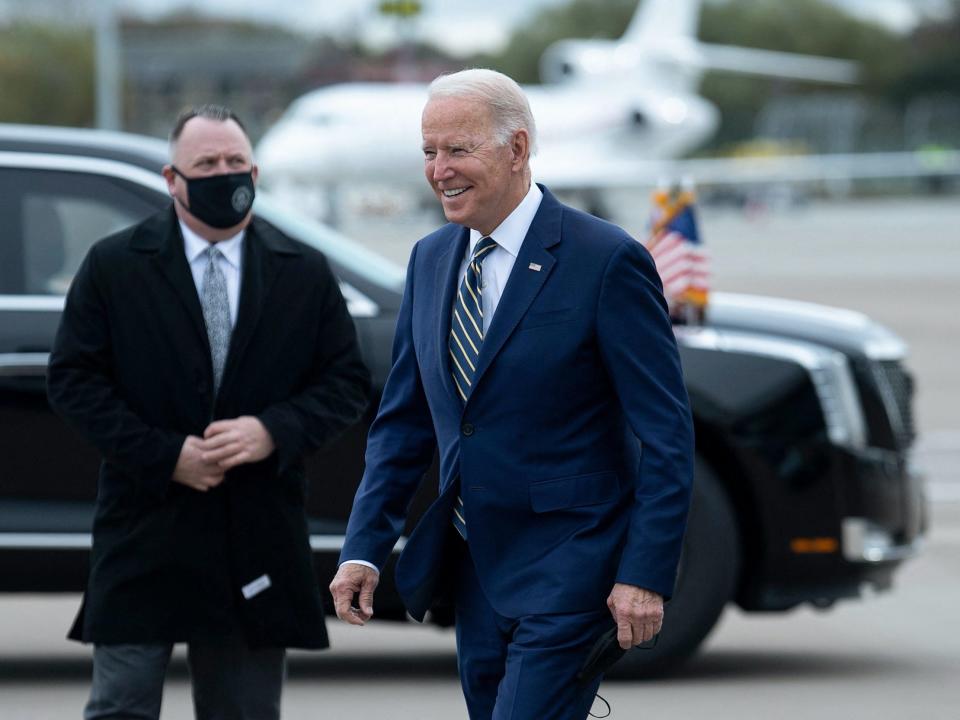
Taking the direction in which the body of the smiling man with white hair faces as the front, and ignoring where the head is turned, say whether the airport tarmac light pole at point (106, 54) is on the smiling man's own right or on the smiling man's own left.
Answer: on the smiling man's own right

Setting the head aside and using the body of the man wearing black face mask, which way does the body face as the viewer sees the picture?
toward the camera

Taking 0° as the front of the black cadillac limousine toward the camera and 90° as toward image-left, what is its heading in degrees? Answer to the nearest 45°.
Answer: approximately 270°

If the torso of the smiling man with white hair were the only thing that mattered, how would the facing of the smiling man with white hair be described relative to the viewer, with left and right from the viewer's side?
facing the viewer and to the left of the viewer

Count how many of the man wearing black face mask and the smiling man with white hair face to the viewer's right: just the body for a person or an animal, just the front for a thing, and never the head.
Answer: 0

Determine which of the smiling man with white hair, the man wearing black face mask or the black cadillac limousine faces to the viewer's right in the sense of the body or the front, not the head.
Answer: the black cadillac limousine

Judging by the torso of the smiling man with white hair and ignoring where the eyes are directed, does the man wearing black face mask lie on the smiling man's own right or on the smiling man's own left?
on the smiling man's own right

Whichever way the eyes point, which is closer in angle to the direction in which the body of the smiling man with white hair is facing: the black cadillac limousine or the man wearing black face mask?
the man wearing black face mask

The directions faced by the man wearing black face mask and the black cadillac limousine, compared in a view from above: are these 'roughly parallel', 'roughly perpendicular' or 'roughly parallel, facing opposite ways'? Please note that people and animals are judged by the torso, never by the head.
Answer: roughly perpendicular

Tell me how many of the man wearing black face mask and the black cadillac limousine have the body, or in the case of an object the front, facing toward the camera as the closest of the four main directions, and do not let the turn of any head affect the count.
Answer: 1

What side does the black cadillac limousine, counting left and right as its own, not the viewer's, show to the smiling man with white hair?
right
